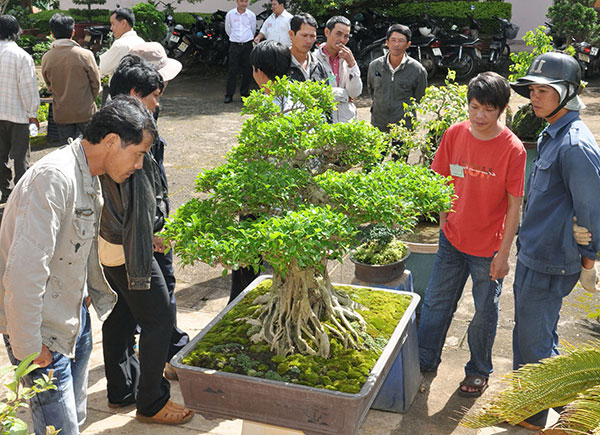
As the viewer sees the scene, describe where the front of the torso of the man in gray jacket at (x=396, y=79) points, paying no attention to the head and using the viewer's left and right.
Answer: facing the viewer

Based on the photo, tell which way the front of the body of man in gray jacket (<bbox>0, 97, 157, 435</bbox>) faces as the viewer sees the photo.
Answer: to the viewer's right

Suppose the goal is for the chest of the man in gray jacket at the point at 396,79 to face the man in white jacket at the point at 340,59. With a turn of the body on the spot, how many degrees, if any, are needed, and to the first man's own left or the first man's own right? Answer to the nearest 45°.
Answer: approximately 45° to the first man's own right

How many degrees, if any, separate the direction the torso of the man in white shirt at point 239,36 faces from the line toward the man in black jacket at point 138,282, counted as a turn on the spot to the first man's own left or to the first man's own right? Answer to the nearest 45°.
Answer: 0° — they already face them

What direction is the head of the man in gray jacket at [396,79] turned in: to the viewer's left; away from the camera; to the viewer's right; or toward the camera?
toward the camera

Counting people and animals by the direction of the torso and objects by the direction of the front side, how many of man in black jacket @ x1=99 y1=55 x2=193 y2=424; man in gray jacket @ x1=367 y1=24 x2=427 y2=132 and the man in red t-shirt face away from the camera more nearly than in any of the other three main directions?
0

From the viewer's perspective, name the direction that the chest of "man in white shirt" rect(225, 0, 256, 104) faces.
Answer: toward the camera
